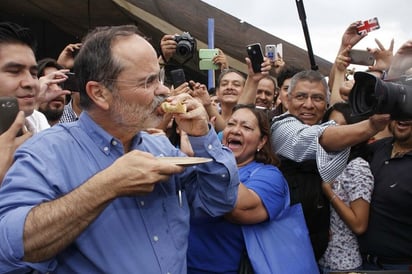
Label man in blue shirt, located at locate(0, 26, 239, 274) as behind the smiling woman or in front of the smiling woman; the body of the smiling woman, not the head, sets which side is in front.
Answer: in front

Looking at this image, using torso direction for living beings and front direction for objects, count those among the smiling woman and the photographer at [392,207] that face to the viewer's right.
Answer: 0

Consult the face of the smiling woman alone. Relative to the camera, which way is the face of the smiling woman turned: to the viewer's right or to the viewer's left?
to the viewer's left

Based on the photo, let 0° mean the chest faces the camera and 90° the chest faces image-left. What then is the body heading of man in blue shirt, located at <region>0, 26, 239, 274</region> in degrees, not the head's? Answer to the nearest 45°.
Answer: approximately 315°

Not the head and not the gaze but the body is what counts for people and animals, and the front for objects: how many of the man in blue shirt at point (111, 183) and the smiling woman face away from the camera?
0

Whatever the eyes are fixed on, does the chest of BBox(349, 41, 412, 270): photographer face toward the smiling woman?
yes

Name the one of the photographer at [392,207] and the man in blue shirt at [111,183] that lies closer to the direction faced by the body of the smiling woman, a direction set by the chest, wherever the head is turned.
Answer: the man in blue shirt

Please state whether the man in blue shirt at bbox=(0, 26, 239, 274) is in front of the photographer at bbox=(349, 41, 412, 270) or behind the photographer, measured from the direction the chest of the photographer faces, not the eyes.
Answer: in front

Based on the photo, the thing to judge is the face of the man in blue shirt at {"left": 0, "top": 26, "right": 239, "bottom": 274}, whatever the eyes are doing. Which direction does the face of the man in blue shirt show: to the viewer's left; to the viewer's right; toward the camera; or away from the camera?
to the viewer's right

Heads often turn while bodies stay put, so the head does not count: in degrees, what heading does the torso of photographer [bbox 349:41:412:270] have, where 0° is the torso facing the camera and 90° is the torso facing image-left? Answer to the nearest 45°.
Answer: approximately 45°
